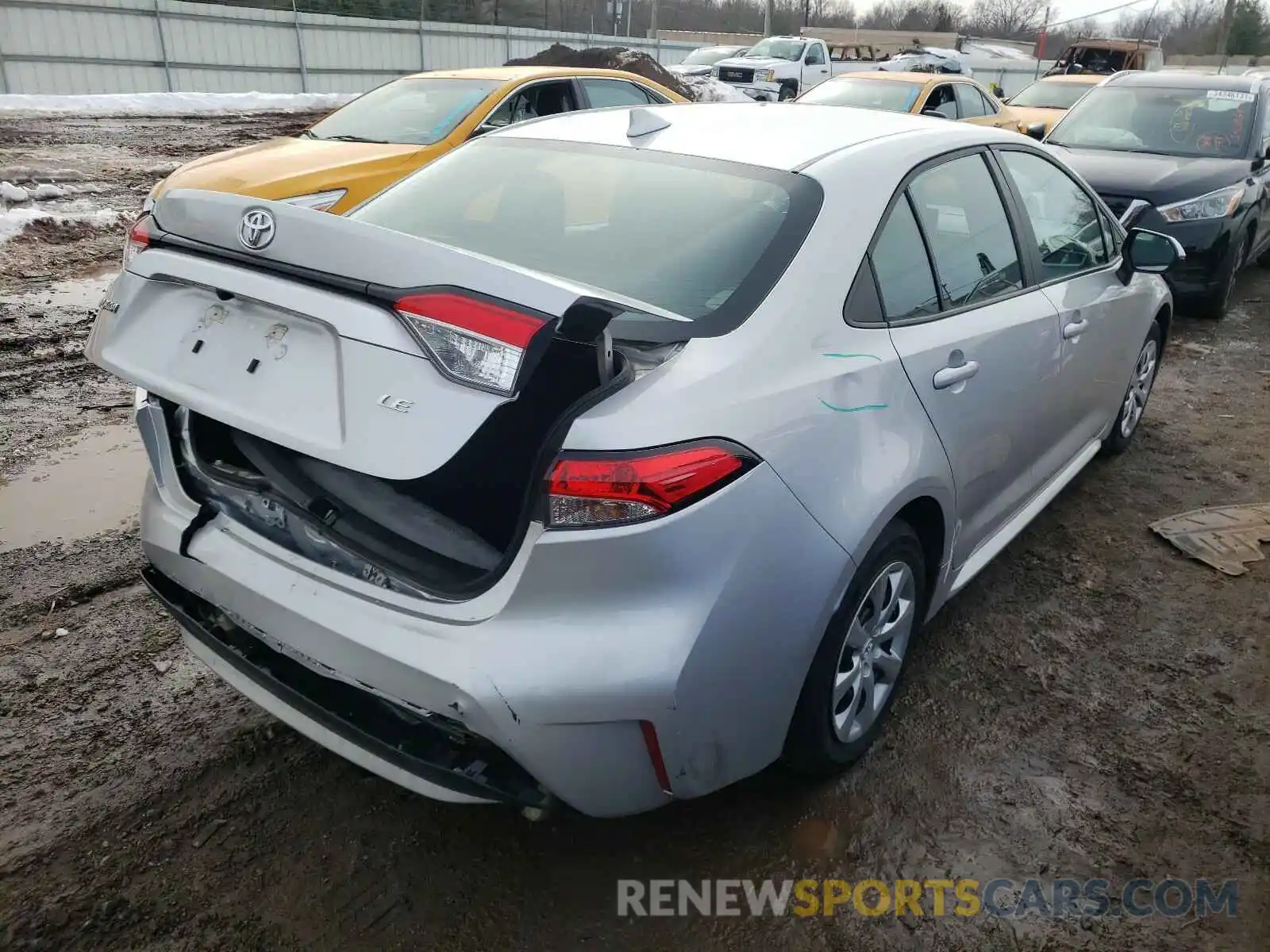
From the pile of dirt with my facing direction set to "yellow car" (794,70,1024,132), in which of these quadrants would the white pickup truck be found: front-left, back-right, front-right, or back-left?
front-left

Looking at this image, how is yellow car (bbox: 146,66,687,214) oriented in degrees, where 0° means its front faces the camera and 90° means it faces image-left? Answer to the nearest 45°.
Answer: approximately 45°

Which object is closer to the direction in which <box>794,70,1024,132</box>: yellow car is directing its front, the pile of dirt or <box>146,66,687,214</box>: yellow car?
the yellow car

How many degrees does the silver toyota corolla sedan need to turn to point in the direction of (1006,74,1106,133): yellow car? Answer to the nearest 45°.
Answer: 0° — it already faces it

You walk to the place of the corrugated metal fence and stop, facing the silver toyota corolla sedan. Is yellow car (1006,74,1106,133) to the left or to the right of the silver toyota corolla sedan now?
left

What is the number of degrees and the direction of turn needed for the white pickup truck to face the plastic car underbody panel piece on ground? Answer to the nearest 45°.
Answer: approximately 45° to its left

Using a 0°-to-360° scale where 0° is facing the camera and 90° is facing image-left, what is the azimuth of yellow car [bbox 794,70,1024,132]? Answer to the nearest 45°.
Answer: approximately 45°

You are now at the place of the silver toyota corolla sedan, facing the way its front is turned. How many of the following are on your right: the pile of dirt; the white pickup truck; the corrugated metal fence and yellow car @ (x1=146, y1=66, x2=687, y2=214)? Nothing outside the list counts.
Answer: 0

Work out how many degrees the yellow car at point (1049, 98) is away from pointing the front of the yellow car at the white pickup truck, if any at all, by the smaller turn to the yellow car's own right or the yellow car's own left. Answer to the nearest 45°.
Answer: approximately 90° to the yellow car's own right

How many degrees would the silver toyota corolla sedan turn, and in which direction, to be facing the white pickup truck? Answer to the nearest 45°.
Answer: approximately 45° to its left

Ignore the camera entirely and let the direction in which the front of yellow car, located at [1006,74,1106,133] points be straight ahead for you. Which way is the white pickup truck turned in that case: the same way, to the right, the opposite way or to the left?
the same way

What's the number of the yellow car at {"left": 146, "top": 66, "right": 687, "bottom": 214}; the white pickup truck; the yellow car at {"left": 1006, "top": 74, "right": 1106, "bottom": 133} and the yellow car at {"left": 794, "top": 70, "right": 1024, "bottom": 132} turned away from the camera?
0

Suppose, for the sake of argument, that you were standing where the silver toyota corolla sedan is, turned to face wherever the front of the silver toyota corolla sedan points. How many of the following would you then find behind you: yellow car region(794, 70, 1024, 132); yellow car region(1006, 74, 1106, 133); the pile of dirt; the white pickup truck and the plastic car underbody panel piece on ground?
0

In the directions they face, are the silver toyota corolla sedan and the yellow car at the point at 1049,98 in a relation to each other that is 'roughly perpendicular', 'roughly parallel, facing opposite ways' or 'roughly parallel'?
roughly parallel, facing opposite ways

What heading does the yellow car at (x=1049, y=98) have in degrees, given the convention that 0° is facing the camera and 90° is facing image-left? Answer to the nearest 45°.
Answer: approximately 45°

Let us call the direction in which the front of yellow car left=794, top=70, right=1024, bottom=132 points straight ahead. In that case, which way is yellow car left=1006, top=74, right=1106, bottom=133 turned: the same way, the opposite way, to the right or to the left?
the same way
